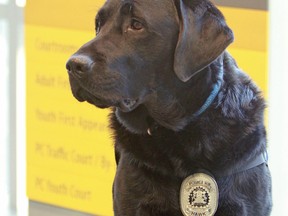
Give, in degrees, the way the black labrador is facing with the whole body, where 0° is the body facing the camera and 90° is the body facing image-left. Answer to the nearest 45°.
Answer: approximately 45°
